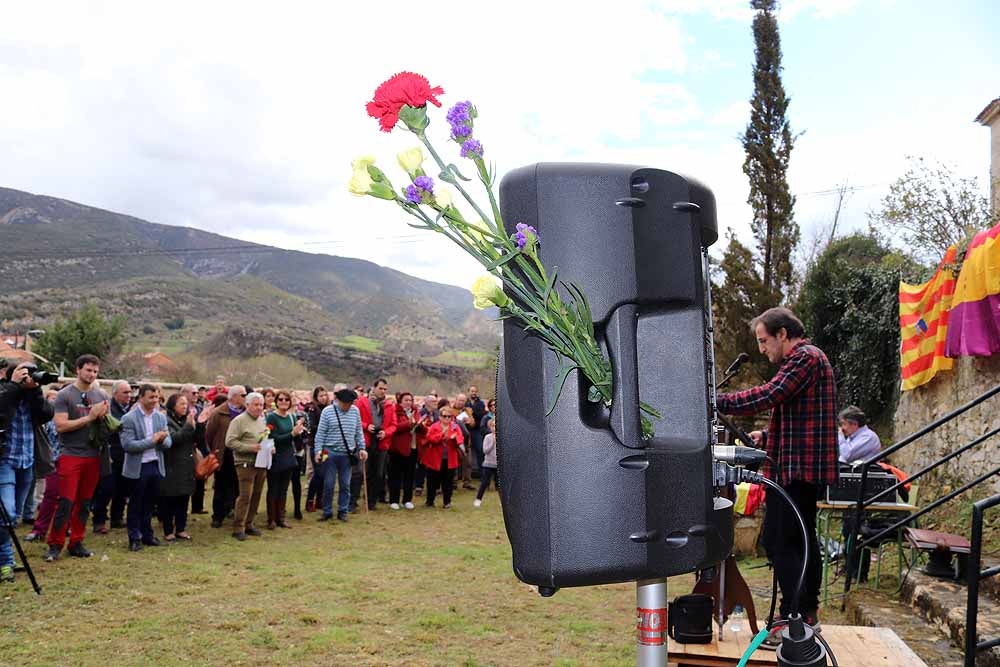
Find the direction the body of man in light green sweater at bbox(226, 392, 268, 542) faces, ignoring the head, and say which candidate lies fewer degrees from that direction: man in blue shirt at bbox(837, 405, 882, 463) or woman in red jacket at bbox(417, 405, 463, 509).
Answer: the man in blue shirt

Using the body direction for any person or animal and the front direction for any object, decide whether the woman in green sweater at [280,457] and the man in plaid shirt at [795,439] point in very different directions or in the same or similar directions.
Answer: very different directions

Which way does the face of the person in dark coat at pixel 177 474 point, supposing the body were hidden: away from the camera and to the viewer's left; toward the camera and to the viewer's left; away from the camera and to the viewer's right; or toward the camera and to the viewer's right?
toward the camera and to the viewer's right

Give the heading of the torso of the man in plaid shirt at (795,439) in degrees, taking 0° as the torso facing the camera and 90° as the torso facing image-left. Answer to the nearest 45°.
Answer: approximately 90°

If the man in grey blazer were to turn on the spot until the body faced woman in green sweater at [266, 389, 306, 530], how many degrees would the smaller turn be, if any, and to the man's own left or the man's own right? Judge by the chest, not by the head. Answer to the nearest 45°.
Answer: approximately 90° to the man's own left

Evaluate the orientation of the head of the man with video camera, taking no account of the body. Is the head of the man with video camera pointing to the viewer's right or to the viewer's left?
to the viewer's right

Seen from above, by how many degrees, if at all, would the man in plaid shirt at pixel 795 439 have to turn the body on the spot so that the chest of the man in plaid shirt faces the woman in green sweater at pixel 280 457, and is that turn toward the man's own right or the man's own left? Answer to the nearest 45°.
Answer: approximately 45° to the man's own right
